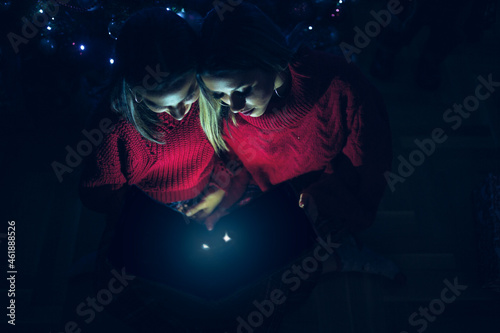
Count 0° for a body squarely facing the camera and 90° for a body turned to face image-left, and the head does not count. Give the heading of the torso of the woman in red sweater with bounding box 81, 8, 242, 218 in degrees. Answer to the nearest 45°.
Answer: approximately 315°

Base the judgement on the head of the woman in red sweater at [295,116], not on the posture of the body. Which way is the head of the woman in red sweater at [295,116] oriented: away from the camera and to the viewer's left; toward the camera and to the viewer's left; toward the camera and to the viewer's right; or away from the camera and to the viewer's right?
toward the camera and to the viewer's left

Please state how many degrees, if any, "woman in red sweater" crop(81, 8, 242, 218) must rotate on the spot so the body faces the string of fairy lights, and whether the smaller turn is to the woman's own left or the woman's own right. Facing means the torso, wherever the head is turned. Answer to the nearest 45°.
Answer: approximately 135° to the woman's own left

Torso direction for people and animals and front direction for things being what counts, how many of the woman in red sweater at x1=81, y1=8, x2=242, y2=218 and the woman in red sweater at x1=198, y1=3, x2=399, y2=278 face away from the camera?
0

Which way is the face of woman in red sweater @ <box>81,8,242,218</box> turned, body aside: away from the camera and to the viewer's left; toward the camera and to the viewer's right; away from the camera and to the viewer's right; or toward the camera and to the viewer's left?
toward the camera and to the viewer's right
